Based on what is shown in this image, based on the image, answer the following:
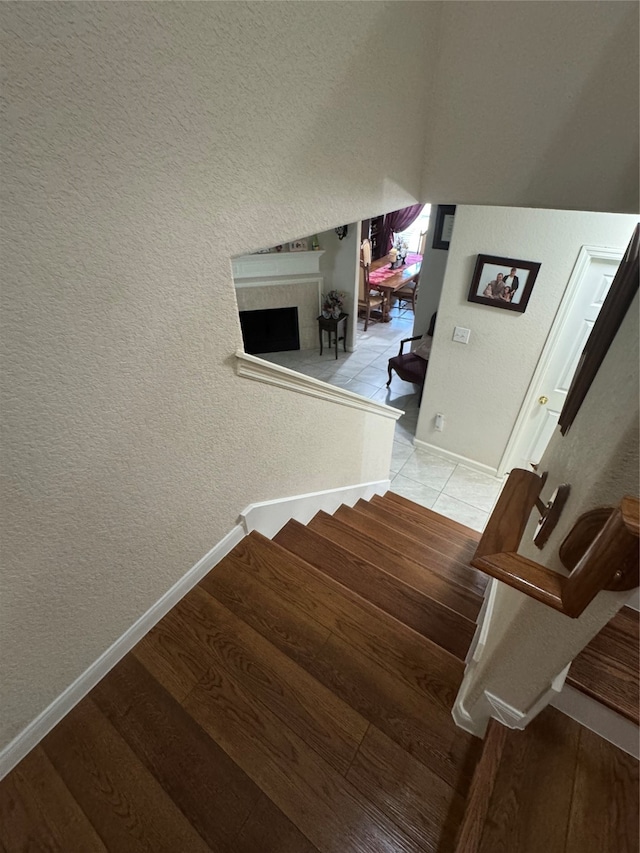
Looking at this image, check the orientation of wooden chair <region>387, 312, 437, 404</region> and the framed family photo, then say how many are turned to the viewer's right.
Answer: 0

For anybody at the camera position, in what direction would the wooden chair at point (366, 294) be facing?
facing away from the viewer and to the right of the viewer

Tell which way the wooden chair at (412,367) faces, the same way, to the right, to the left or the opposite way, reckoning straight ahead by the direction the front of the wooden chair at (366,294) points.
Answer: the opposite way

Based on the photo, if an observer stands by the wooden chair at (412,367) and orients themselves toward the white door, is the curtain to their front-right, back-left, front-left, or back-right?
back-left

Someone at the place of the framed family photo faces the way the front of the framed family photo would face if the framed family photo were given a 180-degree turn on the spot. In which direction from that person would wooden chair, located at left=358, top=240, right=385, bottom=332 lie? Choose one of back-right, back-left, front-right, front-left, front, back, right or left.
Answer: left

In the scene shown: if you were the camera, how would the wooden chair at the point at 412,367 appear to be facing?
facing the viewer and to the left of the viewer

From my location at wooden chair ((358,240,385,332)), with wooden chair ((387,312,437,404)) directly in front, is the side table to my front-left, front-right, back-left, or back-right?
front-right

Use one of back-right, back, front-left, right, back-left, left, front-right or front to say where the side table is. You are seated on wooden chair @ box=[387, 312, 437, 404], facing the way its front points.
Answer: right

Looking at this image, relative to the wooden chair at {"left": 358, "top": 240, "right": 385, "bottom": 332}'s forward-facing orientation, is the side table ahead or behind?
behind

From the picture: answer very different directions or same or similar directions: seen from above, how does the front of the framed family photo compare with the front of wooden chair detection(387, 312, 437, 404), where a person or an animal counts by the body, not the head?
same or similar directions

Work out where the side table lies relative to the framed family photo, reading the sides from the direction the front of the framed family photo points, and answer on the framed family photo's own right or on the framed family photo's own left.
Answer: on the framed family photo's own right
